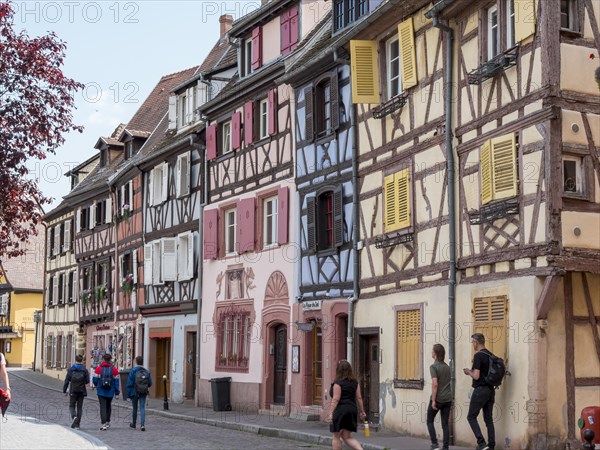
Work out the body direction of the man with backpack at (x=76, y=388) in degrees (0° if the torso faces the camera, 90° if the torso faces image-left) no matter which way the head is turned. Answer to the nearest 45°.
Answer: approximately 180°

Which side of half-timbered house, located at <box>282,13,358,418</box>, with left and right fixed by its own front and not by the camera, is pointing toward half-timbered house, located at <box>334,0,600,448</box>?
left

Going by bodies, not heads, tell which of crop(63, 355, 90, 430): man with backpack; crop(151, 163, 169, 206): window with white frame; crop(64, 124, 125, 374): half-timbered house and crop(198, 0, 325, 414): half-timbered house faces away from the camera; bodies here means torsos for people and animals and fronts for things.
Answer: the man with backpack

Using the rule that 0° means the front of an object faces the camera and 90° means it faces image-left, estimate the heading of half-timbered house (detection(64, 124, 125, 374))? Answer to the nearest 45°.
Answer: approximately 45°

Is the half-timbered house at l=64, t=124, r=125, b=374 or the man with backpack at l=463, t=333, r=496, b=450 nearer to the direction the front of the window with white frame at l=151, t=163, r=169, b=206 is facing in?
the man with backpack

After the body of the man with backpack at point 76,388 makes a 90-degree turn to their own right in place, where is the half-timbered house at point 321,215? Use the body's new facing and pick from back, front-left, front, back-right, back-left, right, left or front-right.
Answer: front

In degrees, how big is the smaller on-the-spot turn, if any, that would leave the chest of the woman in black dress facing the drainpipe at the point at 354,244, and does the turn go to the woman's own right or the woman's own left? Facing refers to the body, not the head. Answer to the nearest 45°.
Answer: approximately 45° to the woman's own right

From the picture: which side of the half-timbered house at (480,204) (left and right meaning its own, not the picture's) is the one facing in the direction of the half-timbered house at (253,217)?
right

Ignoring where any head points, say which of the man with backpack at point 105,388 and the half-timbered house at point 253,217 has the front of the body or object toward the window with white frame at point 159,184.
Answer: the man with backpack

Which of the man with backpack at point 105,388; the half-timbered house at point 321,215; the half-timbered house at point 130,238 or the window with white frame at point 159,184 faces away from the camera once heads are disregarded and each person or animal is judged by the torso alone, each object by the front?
the man with backpack

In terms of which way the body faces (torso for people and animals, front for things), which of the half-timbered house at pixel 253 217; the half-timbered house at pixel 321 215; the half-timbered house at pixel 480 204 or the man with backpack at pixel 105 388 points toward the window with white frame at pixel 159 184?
the man with backpack

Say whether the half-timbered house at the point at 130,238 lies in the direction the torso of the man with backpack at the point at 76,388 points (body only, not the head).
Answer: yes

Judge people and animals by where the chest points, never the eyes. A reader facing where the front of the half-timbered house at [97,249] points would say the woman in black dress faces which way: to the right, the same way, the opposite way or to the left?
to the right

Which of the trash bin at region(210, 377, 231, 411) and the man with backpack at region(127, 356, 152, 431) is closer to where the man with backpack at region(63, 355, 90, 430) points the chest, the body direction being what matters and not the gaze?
the trash bin
